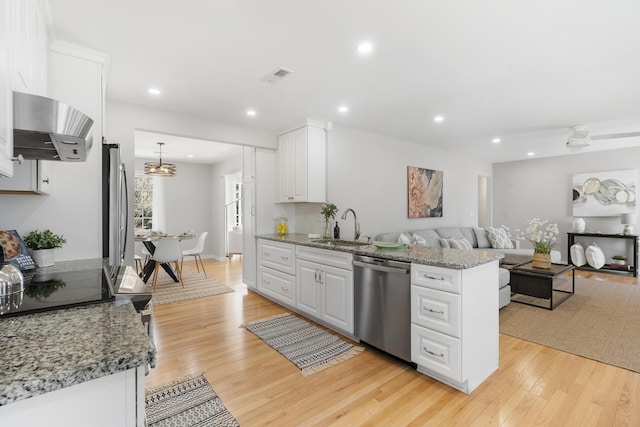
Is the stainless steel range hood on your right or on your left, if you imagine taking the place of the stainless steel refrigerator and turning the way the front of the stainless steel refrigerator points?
on your right

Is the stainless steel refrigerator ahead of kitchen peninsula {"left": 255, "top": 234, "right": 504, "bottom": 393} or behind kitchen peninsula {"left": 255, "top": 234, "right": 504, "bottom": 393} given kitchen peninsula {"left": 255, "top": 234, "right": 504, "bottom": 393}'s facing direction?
ahead

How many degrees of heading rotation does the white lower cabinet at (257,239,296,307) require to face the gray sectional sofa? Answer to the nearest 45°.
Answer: approximately 135° to its left

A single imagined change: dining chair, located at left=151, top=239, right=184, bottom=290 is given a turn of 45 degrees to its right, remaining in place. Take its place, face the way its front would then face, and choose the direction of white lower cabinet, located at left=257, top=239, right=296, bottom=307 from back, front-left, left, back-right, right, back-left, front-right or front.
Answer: right

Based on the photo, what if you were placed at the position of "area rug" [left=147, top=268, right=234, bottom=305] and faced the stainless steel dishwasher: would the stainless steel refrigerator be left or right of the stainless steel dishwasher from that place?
right

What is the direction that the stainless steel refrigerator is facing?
to the viewer's right

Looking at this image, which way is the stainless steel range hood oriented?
to the viewer's right

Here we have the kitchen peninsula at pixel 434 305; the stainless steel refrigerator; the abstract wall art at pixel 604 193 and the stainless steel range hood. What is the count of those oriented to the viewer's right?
2

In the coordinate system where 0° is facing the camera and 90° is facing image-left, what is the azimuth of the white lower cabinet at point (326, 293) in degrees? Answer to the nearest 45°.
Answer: approximately 45°

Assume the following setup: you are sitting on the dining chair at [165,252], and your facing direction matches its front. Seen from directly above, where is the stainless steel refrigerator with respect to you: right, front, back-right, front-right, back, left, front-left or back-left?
back

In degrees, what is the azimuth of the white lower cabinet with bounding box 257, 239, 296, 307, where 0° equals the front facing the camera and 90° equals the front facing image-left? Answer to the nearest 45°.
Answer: approximately 45°

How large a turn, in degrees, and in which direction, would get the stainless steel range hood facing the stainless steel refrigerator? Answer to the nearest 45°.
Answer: approximately 90° to its left

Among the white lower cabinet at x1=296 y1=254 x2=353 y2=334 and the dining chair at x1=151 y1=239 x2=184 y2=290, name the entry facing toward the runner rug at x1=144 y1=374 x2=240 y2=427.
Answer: the white lower cabinet

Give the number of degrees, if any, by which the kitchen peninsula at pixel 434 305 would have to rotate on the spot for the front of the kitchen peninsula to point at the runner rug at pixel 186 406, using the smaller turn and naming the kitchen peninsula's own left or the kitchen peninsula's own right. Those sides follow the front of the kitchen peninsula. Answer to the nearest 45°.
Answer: approximately 45° to the kitchen peninsula's own right

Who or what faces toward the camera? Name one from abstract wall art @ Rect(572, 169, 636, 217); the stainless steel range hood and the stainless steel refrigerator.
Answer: the abstract wall art

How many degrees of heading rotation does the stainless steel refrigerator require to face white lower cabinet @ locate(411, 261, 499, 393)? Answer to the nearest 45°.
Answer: approximately 45° to its right

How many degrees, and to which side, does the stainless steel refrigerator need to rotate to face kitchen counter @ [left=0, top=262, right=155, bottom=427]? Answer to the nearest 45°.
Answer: approximately 90° to its right

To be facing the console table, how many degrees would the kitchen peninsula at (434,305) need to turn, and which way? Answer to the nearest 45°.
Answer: approximately 180°

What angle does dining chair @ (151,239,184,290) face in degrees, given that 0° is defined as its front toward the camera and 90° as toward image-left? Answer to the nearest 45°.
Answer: approximately 180°

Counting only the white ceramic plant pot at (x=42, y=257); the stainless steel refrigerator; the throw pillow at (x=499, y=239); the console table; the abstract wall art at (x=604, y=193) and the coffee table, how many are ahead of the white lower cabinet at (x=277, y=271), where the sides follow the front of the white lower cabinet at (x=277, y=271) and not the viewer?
2
